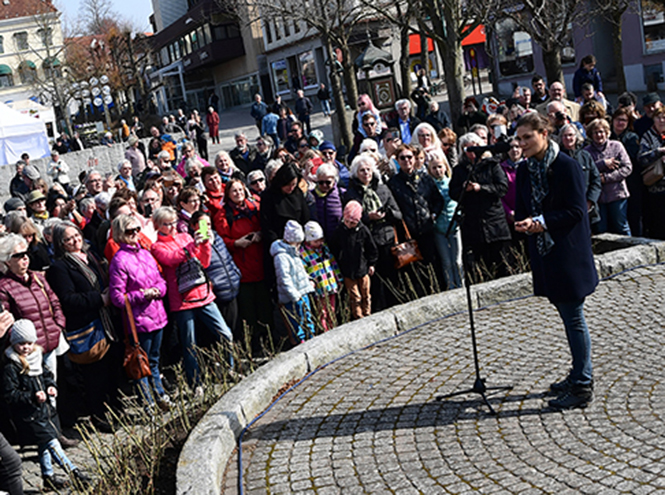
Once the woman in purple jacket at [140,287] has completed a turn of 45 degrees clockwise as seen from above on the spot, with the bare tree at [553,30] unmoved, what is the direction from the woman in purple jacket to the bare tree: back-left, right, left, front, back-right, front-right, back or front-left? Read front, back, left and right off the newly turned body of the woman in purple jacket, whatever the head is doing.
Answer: back-left

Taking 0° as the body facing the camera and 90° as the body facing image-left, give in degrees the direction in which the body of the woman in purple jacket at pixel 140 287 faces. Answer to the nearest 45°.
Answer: approximately 315°

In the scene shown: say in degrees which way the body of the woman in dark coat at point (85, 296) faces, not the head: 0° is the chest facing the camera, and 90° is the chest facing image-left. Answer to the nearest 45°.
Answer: approximately 315°

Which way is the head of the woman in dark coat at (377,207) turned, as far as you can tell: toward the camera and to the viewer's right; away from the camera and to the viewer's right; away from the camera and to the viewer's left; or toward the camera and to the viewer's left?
toward the camera and to the viewer's right

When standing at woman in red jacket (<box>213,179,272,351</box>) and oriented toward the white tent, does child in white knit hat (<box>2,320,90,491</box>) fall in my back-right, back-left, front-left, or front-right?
back-left

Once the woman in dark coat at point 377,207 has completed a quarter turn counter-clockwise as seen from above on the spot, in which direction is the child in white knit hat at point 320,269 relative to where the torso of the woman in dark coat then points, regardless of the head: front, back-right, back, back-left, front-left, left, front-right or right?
back-right

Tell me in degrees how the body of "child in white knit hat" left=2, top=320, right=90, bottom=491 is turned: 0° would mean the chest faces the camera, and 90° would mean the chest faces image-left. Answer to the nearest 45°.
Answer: approximately 315°

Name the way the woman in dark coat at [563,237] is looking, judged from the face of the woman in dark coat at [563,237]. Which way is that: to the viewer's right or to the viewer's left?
to the viewer's left

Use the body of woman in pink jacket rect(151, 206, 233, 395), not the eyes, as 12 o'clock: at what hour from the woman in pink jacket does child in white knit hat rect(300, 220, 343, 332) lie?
The child in white knit hat is roughly at 10 o'clock from the woman in pink jacket.

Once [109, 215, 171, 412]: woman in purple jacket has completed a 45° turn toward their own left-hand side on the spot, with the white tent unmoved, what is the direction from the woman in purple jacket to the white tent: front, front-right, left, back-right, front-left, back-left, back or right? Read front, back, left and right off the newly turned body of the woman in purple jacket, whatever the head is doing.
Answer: left

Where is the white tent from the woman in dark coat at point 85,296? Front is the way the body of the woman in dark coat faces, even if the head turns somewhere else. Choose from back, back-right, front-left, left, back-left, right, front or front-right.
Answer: back-left
